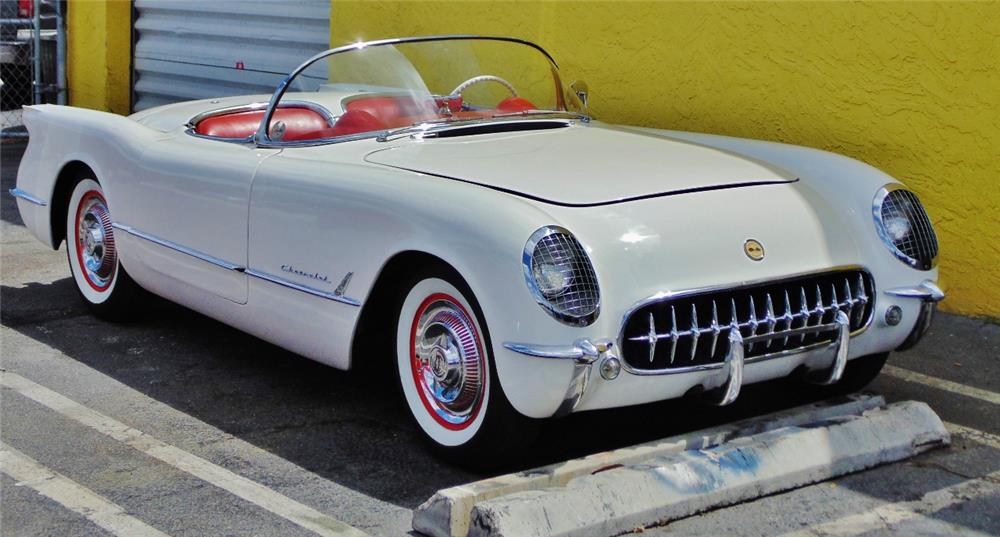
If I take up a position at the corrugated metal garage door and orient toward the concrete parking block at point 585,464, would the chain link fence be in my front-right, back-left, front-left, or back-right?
back-right

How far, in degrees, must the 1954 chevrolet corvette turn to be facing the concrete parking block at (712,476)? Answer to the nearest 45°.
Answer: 0° — it already faces it

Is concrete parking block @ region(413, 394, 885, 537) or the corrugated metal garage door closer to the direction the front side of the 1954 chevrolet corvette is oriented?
the concrete parking block

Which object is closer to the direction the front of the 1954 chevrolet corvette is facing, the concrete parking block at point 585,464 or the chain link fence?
the concrete parking block

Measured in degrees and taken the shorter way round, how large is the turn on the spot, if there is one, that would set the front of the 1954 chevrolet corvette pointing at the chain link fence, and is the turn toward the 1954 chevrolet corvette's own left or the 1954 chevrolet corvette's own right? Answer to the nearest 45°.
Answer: approximately 180°

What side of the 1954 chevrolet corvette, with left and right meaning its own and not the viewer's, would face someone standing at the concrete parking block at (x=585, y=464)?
front

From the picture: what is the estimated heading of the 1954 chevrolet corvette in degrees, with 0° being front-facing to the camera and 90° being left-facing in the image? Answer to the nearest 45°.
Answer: approximately 315°

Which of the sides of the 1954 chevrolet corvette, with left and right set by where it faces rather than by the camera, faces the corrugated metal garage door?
back
